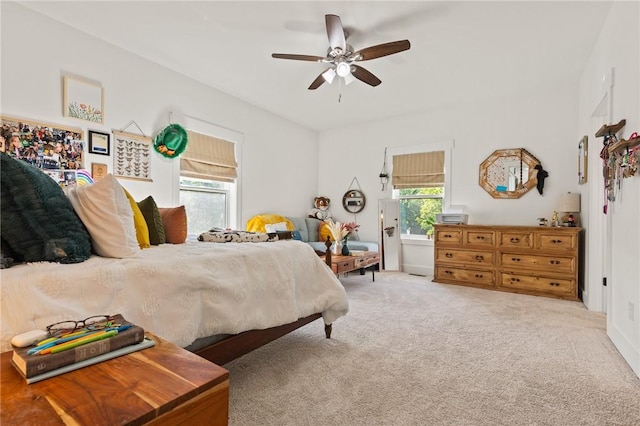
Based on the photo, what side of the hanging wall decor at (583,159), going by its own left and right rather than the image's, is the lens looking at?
left

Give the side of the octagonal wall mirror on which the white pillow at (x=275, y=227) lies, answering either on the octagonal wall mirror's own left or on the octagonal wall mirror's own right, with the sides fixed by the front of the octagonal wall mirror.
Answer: on the octagonal wall mirror's own right

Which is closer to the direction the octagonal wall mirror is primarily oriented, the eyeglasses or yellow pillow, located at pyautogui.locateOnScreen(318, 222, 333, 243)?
the eyeglasses

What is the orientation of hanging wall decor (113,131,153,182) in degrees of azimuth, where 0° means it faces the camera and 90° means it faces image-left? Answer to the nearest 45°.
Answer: approximately 315°

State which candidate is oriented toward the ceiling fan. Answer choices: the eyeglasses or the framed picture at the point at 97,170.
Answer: the framed picture

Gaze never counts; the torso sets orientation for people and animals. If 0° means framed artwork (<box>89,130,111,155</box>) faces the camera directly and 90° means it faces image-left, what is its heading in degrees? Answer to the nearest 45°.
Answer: approximately 315°
